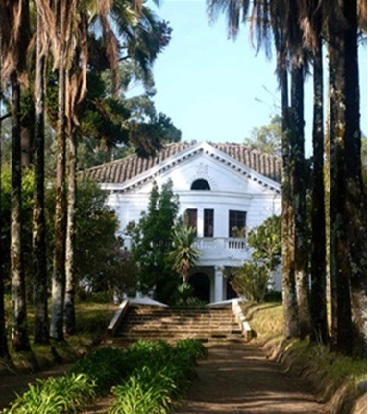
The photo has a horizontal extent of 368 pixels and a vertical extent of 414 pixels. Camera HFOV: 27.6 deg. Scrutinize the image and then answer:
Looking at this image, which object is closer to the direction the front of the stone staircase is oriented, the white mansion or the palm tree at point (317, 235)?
the palm tree

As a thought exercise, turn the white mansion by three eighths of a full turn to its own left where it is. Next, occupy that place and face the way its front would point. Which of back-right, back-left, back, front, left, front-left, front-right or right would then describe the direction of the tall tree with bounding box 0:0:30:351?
back-right

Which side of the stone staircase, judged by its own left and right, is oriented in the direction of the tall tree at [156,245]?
back

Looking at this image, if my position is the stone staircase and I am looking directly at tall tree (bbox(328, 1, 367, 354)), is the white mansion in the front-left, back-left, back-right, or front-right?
back-left

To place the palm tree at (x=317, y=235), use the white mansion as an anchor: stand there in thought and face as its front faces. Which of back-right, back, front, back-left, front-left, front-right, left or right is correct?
front

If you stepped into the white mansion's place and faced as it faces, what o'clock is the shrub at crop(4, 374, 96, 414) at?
The shrub is roughly at 12 o'clock from the white mansion.

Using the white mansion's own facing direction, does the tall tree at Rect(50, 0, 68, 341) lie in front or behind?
in front

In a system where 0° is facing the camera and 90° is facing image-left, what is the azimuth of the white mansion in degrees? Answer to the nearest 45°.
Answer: approximately 0°

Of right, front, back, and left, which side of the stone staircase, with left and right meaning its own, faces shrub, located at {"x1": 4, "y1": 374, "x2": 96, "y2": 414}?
front

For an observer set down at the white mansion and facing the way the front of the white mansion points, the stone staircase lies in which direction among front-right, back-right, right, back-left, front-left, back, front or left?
front

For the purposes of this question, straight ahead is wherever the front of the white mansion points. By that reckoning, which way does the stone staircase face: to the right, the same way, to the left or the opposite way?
the same way

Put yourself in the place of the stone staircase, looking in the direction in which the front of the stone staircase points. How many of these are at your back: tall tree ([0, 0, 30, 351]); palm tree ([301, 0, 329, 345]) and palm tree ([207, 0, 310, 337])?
0

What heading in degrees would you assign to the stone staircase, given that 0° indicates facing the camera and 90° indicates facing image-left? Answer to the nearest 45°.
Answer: approximately 0°

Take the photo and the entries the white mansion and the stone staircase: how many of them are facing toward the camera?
2

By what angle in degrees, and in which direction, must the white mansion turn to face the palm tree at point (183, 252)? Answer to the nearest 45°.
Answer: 0° — it already faces it

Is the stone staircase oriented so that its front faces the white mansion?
no

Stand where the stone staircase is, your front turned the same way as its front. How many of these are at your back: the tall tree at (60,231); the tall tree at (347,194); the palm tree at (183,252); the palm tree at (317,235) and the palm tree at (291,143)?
1
